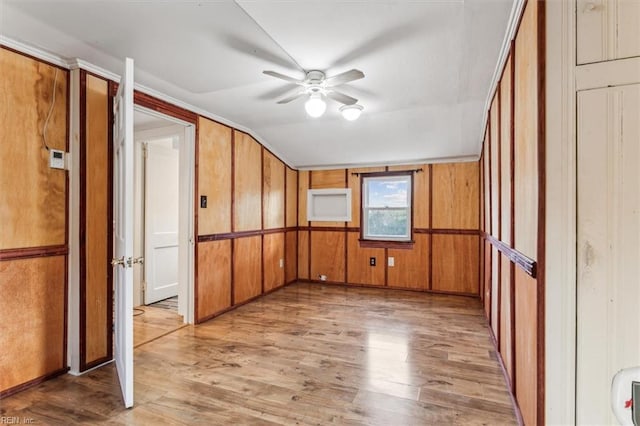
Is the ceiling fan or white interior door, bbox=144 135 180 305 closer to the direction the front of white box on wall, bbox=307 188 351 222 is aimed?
the ceiling fan

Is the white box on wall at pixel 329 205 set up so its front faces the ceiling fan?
yes

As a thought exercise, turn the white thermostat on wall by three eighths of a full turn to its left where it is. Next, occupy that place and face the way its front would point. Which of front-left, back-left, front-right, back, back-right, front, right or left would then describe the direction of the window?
right

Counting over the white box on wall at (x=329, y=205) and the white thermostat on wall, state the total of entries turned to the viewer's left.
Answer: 0

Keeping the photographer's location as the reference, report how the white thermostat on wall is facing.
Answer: facing the viewer and to the right of the viewer

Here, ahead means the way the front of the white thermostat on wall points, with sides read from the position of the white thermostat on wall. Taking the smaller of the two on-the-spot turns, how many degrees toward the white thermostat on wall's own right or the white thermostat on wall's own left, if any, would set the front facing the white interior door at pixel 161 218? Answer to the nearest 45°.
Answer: approximately 90° to the white thermostat on wall's own left

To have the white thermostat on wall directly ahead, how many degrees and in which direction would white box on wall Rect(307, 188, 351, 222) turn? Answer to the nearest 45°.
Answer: approximately 45° to its right

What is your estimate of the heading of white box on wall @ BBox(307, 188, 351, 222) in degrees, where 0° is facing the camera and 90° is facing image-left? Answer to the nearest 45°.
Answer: approximately 0°

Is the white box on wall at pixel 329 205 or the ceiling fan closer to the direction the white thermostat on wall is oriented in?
the ceiling fan

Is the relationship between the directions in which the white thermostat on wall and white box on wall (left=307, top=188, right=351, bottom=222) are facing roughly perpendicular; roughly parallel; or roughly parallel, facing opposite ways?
roughly perpendicular

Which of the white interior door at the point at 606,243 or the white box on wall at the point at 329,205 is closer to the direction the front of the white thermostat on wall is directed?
the white interior door

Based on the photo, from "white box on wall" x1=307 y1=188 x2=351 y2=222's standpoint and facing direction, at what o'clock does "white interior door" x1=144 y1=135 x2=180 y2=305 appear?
The white interior door is roughly at 2 o'clock from the white box on wall.

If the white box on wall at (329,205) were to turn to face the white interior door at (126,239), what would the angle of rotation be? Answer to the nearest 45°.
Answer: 0° — it already faces it

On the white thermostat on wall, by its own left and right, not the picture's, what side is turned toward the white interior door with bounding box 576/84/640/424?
front

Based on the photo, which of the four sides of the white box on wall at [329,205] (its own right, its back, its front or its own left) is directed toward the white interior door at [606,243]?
front
